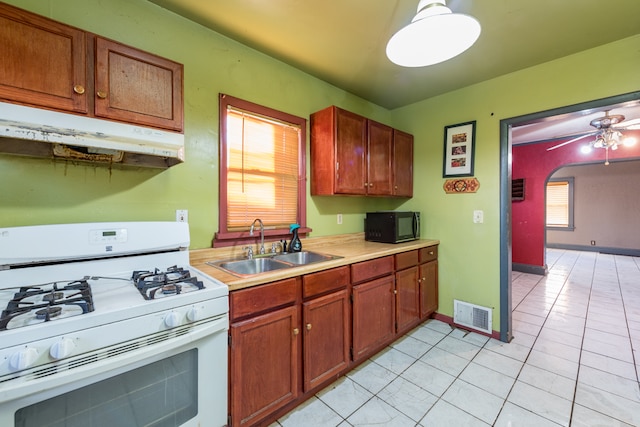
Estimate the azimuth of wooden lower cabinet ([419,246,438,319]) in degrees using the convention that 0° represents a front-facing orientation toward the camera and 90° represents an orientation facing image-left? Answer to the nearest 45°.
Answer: approximately 315°

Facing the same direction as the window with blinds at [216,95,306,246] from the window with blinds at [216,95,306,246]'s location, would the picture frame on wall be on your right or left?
on your left

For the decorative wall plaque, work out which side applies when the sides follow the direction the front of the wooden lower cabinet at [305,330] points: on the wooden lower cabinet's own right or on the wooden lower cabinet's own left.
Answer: on the wooden lower cabinet's own left

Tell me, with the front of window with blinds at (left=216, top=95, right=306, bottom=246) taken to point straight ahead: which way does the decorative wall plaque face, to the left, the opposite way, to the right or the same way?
to the right

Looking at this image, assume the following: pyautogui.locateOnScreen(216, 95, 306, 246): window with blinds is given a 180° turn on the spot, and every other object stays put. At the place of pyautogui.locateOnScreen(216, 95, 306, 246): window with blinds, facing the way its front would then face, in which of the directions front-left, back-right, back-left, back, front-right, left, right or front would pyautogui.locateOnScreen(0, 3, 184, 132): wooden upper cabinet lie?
left

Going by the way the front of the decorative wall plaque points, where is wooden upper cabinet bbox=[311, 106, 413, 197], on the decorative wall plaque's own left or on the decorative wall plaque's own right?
on the decorative wall plaque's own right

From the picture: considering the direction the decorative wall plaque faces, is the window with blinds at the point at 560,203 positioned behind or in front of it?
behind

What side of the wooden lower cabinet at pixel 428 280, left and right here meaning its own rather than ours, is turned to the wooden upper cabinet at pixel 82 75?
right

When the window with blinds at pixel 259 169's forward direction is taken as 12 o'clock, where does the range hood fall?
The range hood is roughly at 3 o'clock from the window with blinds.

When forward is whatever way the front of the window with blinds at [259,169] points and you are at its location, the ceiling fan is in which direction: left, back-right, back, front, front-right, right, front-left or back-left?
front-left

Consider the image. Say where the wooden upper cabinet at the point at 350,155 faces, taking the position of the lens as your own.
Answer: facing the viewer and to the right of the viewer
